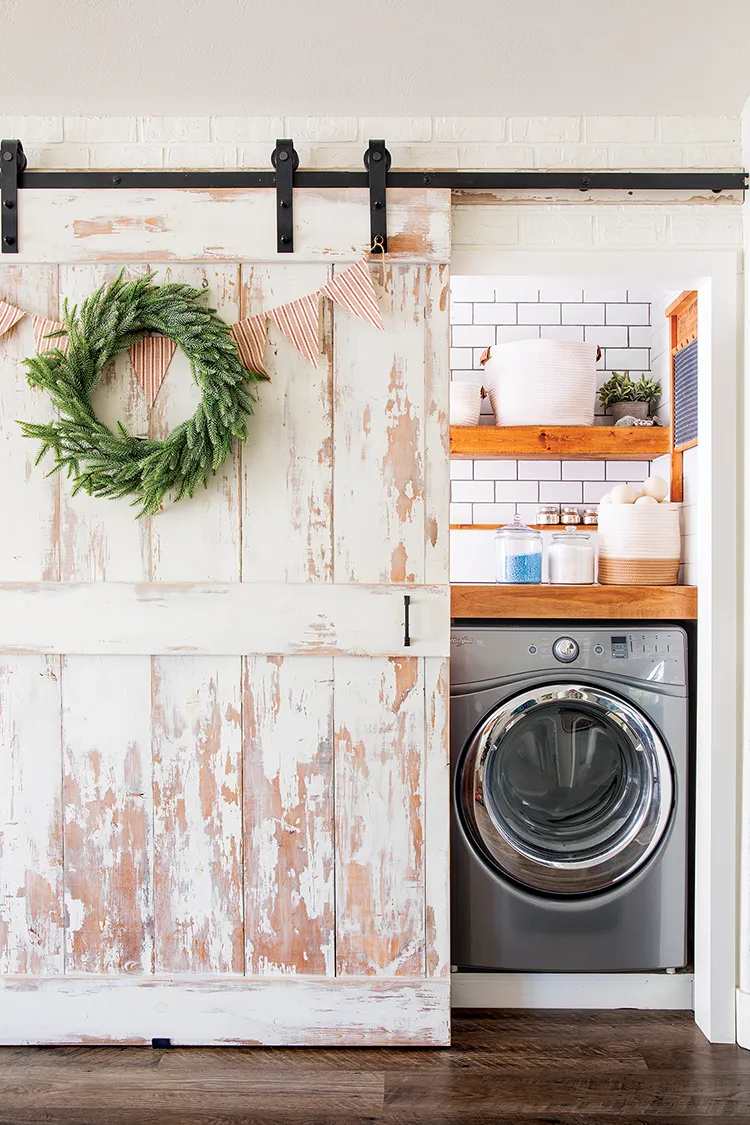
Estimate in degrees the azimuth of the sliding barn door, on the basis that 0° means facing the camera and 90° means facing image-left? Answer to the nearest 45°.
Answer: approximately 0°

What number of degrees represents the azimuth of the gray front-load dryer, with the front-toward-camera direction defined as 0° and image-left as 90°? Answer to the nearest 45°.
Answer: approximately 0°
